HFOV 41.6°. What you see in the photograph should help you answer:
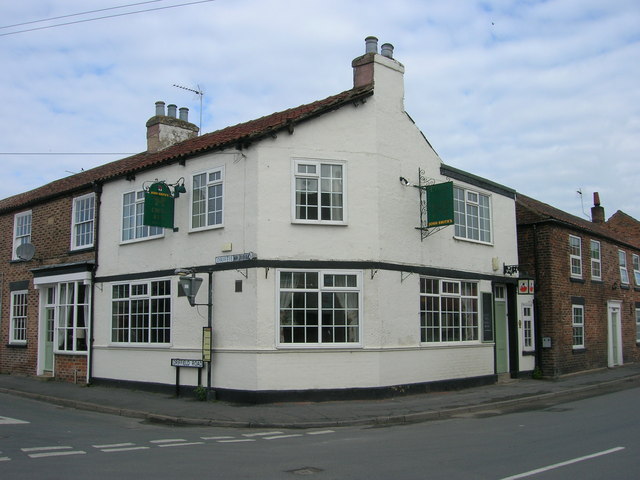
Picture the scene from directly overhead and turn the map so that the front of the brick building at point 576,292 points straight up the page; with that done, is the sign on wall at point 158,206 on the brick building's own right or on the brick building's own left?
on the brick building's own right

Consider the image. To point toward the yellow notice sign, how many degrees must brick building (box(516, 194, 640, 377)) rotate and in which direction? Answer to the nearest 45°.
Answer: approximately 90° to its right

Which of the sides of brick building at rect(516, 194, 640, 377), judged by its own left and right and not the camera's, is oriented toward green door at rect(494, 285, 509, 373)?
right

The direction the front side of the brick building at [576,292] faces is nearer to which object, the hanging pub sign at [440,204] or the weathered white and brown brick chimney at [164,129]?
the hanging pub sign

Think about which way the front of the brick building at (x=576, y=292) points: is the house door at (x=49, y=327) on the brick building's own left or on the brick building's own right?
on the brick building's own right

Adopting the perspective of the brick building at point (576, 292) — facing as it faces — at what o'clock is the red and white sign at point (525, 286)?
The red and white sign is roughly at 2 o'clock from the brick building.

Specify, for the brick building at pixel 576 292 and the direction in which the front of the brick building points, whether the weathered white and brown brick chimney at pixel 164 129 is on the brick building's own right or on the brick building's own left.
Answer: on the brick building's own right

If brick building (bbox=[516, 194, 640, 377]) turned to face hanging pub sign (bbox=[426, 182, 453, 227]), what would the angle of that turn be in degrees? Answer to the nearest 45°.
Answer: approximately 45° to its right

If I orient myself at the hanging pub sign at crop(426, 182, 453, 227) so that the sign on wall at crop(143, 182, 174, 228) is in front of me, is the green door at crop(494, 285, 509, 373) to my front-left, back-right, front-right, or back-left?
back-right
